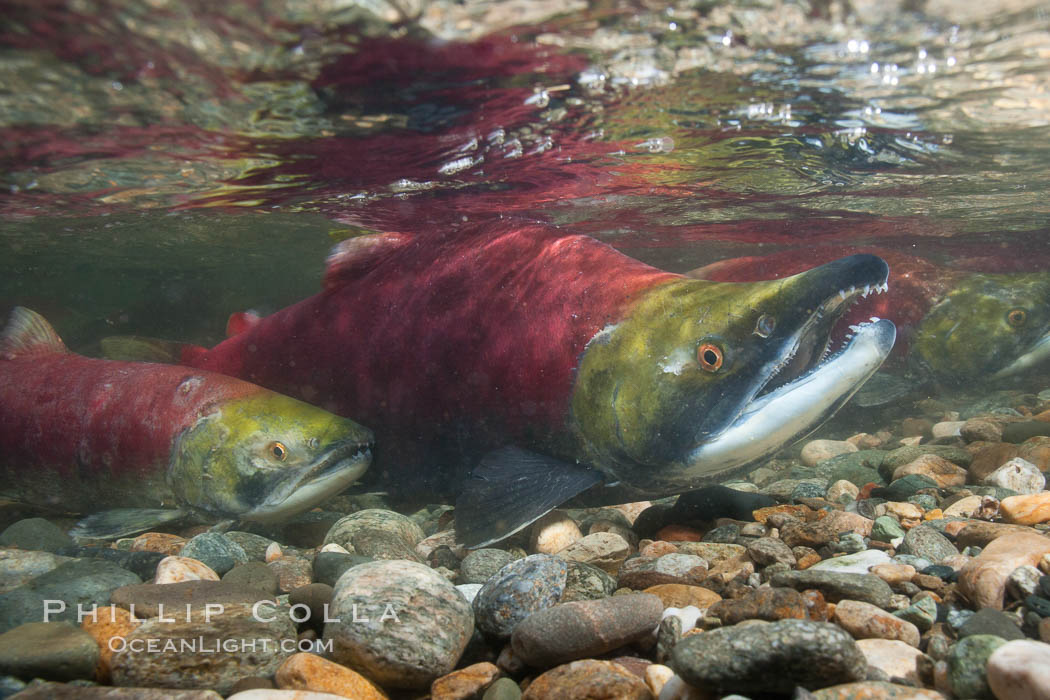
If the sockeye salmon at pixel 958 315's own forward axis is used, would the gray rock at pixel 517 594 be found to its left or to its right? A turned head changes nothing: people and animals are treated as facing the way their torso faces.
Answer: on its right

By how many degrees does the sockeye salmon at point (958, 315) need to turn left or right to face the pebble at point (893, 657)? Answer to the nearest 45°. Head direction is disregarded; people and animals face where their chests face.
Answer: approximately 90° to its right

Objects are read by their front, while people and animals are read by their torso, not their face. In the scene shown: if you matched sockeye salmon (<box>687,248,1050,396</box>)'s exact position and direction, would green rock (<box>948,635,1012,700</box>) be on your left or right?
on your right

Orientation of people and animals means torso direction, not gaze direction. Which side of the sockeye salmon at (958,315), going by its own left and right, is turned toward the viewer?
right

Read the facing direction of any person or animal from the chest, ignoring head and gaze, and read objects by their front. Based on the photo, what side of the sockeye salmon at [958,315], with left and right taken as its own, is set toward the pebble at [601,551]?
right

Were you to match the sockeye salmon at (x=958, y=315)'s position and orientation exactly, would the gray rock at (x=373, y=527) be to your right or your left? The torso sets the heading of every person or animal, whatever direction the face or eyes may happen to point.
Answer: on your right

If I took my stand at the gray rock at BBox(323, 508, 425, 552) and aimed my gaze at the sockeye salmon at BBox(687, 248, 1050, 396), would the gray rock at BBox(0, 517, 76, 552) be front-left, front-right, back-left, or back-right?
back-left

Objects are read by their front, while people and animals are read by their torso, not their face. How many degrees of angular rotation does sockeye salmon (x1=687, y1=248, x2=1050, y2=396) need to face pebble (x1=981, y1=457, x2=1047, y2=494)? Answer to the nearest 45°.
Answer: approximately 90° to its right
